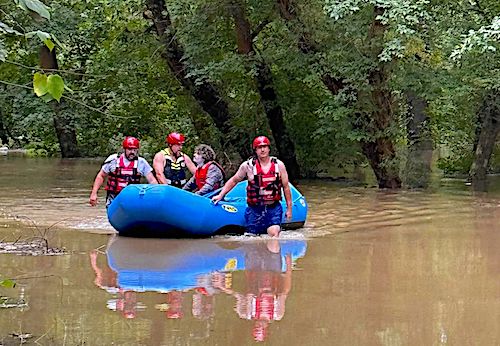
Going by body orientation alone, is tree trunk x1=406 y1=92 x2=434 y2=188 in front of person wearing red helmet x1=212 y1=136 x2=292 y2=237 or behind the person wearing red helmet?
behind

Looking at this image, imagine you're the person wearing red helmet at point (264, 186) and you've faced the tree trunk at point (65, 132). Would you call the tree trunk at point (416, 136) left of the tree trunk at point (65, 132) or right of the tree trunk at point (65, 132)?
right

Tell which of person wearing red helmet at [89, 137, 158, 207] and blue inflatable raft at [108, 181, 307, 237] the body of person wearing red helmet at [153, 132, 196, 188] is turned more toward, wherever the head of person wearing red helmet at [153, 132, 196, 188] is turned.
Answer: the blue inflatable raft

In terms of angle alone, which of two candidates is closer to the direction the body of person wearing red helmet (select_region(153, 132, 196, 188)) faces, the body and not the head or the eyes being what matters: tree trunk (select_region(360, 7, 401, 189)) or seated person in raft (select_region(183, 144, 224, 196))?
the seated person in raft

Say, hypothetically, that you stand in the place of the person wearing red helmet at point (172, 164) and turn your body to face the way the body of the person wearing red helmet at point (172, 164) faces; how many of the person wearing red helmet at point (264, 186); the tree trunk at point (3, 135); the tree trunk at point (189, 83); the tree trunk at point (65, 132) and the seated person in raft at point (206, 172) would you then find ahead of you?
2

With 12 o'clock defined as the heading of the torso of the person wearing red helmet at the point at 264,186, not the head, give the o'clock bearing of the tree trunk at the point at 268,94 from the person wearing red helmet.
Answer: The tree trunk is roughly at 6 o'clock from the person wearing red helmet.

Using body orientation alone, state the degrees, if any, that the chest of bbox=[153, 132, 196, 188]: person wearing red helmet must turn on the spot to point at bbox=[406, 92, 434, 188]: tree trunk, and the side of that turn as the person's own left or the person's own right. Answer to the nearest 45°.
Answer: approximately 90° to the person's own left

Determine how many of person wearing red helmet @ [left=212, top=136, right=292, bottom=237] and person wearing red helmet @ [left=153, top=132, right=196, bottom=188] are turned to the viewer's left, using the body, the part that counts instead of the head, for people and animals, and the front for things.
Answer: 0
